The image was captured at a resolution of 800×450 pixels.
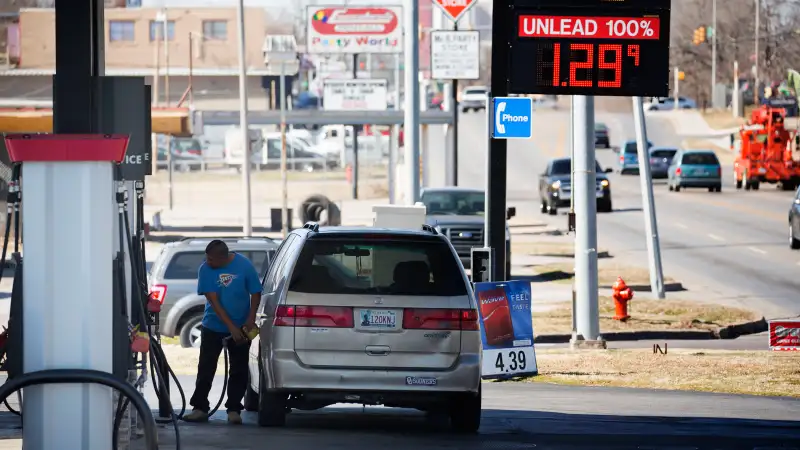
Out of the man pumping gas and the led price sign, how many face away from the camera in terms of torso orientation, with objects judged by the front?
0

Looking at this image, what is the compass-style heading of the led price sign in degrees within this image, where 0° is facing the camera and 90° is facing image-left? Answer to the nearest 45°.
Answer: approximately 0°

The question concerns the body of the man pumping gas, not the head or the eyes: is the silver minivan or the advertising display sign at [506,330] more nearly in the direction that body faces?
the silver minivan

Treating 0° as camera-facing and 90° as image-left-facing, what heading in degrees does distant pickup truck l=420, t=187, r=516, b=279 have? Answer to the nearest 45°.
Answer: approximately 0°

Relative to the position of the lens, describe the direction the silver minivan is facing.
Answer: facing away from the viewer
